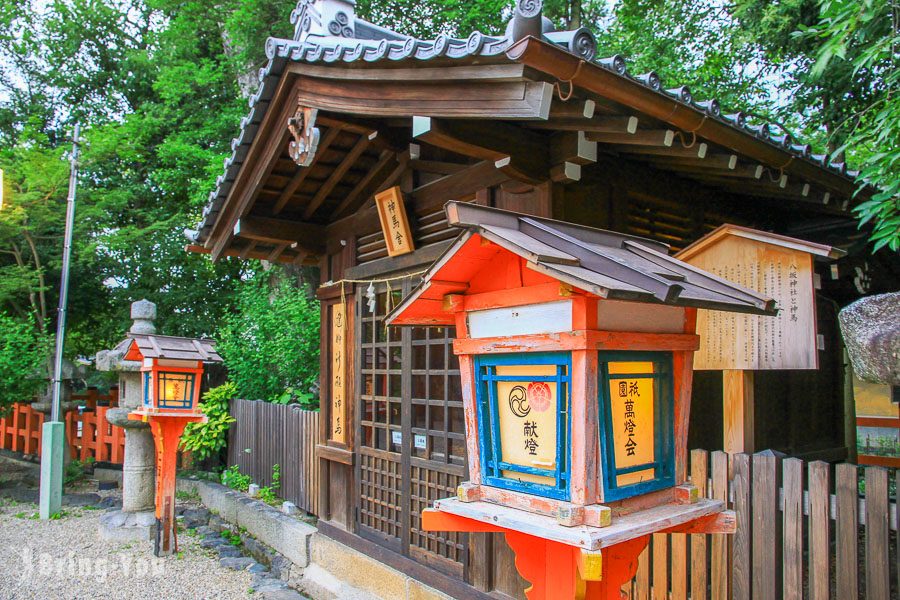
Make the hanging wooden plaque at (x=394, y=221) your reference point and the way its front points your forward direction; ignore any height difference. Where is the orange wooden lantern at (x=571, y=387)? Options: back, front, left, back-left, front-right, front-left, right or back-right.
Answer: front-left

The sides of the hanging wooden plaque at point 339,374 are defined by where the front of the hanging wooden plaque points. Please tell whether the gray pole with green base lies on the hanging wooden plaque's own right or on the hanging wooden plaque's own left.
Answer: on the hanging wooden plaque's own right

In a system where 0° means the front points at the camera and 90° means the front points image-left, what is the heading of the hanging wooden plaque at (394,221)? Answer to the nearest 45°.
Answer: approximately 45°

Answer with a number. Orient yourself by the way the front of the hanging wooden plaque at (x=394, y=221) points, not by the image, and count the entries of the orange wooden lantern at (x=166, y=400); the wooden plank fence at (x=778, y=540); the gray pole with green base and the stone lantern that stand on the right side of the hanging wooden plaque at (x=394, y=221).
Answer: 3

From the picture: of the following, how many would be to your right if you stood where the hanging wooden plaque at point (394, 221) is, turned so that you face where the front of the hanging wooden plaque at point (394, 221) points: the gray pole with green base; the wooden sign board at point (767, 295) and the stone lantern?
2

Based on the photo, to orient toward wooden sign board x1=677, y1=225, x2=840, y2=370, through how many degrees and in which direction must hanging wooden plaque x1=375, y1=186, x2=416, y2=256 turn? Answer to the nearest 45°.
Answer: approximately 90° to its left

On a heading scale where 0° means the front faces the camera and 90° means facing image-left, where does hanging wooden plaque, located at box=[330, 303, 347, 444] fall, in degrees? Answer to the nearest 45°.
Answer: approximately 45°
